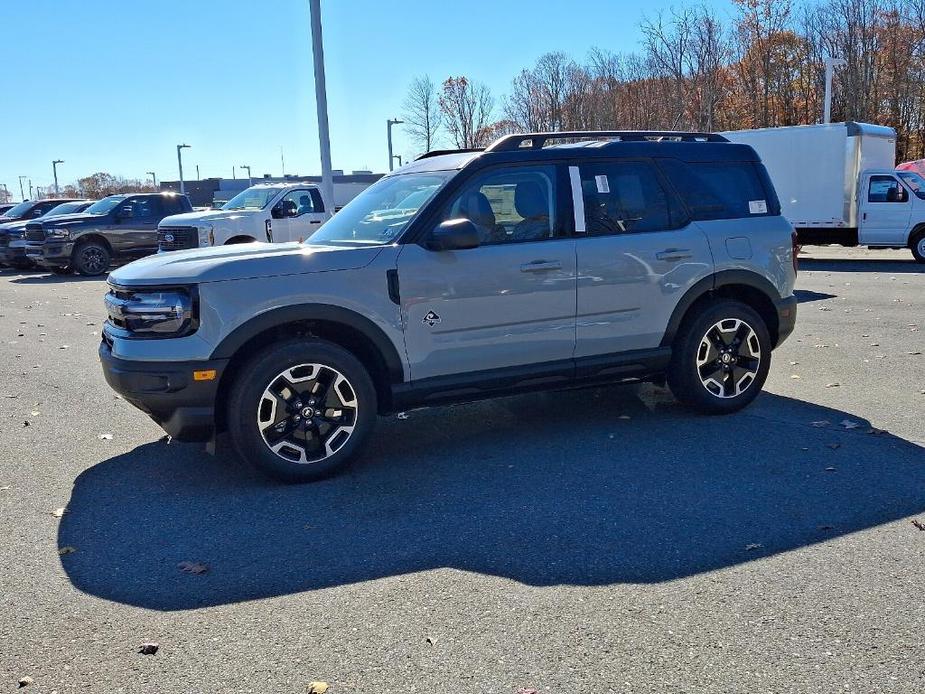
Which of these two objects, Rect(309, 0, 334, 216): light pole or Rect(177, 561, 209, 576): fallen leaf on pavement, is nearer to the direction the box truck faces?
the fallen leaf on pavement

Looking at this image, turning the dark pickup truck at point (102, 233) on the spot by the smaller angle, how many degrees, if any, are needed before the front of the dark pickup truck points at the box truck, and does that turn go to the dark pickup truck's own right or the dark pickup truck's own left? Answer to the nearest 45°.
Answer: approximately 90° to the dark pickup truck's own left

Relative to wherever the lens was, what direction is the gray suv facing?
facing the viewer and to the left of the viewer

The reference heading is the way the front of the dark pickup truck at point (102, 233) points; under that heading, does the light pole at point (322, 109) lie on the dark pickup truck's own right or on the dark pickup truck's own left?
on the dark pickup truck's own left

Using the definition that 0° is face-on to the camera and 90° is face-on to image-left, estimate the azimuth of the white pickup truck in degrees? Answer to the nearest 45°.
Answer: approximately 45°

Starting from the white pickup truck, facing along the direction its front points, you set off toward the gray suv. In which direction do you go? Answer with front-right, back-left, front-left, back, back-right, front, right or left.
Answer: front-left

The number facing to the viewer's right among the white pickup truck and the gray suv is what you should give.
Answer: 0

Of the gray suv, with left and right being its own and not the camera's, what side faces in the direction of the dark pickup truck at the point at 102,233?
right
